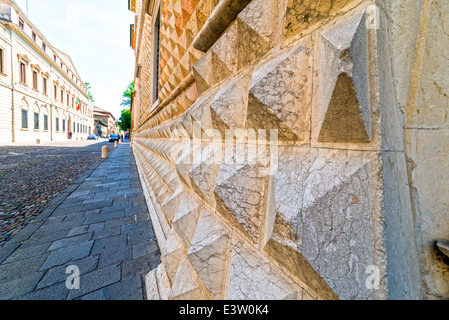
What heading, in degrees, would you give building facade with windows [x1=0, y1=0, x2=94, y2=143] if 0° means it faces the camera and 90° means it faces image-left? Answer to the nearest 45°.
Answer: approximately 315°
